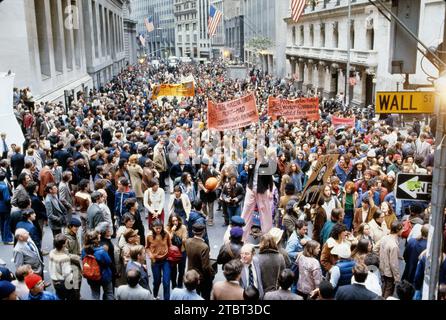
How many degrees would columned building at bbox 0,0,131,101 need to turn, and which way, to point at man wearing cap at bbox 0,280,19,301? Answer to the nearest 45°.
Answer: approximately 45° to its right

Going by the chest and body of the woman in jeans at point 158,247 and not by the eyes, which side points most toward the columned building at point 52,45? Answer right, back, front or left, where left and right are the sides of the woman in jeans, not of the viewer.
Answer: back

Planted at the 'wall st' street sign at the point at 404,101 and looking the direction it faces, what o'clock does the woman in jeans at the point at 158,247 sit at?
The woman in jeans is roughly at 3 o'clock from the 'wall st' street sign.

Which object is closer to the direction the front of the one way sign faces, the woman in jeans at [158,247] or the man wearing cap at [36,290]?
the man wearing cap

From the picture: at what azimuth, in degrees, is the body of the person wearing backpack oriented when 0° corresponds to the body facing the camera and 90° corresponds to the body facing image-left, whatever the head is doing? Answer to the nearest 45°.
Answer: approximately 225°

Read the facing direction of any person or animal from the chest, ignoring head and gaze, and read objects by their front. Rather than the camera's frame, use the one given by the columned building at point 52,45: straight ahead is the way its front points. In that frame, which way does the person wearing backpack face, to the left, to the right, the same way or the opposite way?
to the left

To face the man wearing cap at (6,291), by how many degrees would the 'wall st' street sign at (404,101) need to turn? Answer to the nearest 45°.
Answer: approximately 45° to its right

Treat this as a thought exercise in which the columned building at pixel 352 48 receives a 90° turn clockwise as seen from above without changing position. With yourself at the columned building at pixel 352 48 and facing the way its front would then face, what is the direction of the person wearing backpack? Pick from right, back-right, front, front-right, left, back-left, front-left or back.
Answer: back-left

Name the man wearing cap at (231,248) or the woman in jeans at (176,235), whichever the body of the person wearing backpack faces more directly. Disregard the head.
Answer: the woman in jeans
